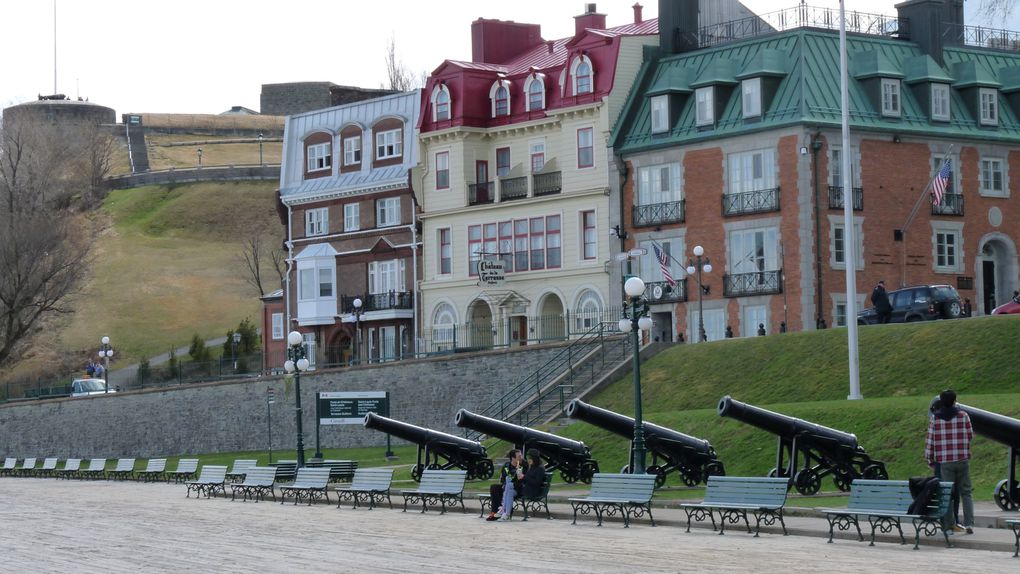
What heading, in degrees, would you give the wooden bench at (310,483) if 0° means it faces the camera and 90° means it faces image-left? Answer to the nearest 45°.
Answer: approximately 45°

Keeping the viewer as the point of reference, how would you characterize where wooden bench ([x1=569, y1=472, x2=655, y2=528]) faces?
facing the viewer and to the left of the viewer

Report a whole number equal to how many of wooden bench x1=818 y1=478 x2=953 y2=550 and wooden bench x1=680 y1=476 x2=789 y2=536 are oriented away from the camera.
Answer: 0

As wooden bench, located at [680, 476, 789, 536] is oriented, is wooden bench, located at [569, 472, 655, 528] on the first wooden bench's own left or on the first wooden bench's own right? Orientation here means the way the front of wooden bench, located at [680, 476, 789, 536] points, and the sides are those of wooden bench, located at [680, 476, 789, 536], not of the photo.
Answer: on the first wooden bench's own right

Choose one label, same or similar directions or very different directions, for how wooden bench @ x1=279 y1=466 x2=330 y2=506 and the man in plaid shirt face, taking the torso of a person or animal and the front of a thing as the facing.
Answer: very different directions

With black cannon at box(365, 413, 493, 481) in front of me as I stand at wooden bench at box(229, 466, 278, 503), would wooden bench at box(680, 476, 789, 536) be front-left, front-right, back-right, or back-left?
front-right

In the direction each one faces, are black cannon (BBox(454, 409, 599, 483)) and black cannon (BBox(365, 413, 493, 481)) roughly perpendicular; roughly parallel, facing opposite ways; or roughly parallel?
roughly parallel

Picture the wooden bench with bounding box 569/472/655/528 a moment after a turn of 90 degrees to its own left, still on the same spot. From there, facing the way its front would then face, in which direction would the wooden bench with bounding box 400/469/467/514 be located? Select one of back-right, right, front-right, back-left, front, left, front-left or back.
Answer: back

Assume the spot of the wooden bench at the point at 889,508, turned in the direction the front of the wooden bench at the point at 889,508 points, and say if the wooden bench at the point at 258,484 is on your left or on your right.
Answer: on your right

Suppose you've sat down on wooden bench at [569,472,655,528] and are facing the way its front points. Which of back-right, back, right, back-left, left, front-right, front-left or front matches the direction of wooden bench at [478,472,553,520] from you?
right

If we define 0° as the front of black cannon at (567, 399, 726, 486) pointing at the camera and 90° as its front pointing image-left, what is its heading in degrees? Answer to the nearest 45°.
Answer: approximately 45°

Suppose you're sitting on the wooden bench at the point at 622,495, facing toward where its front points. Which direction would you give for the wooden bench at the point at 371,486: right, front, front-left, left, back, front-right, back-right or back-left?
right

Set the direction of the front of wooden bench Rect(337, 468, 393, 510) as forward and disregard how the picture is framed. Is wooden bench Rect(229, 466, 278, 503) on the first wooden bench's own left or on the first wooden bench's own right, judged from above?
on the first wooden bench's own right

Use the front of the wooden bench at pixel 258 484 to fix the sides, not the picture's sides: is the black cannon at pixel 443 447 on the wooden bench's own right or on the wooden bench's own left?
on the wooden bench's own left

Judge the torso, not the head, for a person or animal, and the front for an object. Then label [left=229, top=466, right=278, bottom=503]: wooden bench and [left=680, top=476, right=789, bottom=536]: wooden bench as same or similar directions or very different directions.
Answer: same or similar directions

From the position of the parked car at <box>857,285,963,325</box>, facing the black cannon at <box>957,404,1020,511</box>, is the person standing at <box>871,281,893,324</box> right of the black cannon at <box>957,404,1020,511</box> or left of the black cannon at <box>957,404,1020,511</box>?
right
